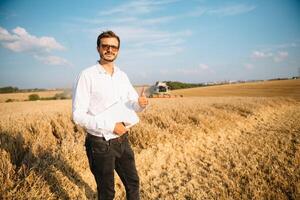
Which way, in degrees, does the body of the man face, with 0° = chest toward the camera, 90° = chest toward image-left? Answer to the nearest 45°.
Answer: approximately 315°
